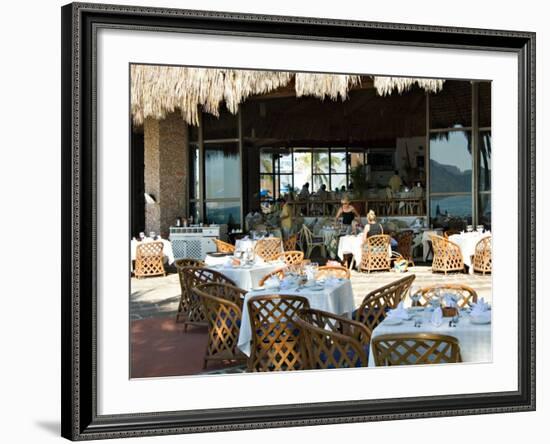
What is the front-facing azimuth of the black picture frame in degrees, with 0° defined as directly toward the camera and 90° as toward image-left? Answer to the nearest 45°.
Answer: approximately 315°
